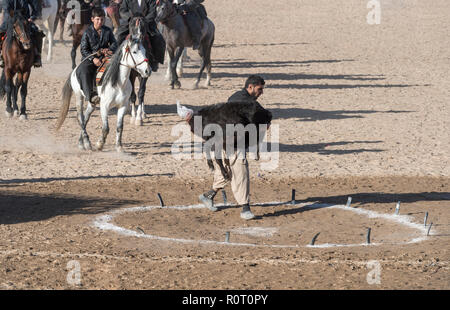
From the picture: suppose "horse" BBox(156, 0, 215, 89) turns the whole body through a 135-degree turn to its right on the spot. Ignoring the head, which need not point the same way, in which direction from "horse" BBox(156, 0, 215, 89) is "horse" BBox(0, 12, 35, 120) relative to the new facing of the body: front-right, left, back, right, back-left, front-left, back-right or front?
back-left

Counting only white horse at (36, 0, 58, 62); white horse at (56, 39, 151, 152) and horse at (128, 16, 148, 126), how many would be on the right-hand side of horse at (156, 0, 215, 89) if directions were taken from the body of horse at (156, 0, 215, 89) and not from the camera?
1

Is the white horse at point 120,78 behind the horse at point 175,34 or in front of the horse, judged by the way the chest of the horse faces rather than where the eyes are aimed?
in front

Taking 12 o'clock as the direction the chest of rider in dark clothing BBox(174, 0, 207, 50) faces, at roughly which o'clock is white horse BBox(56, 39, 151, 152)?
The white horse is roughly at 11 o'clock from the rider in dark clothing.

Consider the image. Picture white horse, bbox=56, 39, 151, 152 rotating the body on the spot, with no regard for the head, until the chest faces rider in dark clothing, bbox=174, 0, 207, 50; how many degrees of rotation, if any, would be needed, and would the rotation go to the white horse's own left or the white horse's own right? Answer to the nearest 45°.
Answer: approximately 135° to the white horse's own left

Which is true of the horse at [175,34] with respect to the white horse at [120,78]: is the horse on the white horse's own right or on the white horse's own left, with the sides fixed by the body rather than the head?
on the white horse's own left

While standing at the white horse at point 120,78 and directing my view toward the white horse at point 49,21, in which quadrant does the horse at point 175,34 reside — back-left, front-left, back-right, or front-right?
front-right

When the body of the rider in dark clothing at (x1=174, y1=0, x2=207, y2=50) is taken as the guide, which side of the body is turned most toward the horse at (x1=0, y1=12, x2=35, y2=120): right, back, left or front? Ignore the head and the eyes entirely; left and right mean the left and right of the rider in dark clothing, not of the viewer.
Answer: front

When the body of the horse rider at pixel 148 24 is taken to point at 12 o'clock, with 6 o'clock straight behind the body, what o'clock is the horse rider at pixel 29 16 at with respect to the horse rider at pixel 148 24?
the horse rider at pixel 29 16 is roughly at 3 o'clock from the horse rider at pixel 148 24.

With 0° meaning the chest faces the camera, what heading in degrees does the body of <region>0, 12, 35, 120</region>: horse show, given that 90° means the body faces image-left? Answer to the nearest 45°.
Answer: approximately 0°

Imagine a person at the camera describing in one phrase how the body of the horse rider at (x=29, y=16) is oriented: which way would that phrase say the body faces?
toward the camera

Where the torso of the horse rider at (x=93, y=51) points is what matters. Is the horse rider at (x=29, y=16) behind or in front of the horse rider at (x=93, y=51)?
behind

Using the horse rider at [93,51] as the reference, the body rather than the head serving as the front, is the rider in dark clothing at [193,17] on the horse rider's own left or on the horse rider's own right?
on the horse rider's own left

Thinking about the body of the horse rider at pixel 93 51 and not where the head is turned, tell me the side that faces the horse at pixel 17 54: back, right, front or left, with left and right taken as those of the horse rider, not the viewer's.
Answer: back
